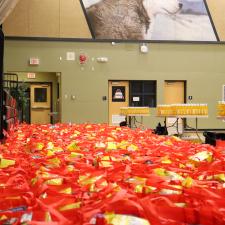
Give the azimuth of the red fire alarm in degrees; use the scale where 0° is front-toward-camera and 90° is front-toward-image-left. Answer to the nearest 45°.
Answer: approximately 0°

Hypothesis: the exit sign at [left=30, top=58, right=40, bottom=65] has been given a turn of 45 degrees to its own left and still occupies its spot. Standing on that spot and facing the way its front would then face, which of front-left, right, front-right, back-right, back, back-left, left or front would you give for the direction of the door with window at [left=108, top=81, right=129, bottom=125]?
front-left

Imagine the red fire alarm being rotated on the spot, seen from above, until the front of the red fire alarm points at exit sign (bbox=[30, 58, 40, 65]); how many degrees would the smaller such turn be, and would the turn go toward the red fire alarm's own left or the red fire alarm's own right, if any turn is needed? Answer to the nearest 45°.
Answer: approximately 90° to the red fire alarm's own right

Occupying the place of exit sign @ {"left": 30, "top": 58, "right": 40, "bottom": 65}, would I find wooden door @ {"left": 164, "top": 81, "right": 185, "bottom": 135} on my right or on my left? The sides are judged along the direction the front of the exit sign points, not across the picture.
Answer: on my left

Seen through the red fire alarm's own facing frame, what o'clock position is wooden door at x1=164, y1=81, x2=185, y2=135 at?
The wooden door is roughly at 9 o'clock from the red fire alarm.

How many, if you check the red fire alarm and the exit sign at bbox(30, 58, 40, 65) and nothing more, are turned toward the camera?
2

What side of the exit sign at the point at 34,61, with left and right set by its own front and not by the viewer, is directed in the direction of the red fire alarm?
left

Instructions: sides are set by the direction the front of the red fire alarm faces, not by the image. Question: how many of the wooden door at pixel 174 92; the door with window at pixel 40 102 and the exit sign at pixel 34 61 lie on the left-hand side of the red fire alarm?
1
